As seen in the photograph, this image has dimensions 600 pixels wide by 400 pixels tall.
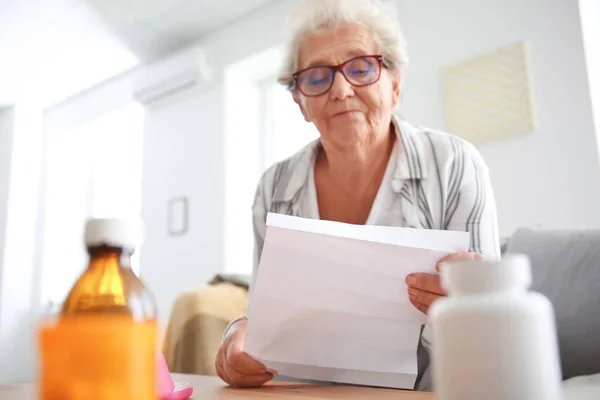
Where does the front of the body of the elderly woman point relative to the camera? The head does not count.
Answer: toward the camera

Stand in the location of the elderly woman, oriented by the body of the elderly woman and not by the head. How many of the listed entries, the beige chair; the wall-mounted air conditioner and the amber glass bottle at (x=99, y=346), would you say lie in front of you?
1

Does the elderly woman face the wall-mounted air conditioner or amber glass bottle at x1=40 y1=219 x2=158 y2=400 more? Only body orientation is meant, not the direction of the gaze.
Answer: the amber glass bottle

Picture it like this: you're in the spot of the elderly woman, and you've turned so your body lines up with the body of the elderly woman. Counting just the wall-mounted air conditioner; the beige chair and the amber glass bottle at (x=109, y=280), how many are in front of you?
1

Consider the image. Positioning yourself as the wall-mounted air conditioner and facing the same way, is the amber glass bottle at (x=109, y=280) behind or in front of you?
in front

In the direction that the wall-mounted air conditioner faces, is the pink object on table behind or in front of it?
in front

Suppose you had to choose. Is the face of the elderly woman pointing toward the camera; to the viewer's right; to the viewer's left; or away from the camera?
toward the camera

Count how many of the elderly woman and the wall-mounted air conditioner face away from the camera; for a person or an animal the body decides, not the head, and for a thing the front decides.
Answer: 0

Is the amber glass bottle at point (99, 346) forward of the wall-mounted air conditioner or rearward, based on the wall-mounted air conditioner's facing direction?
forward
